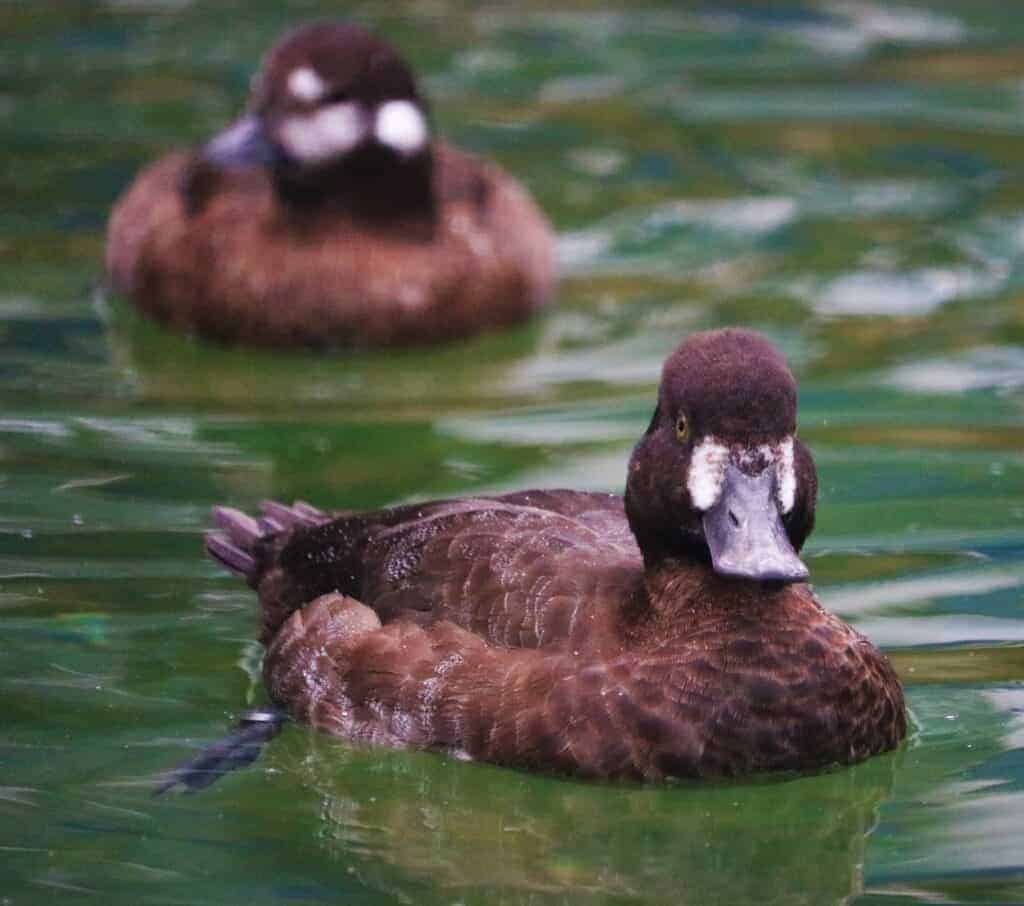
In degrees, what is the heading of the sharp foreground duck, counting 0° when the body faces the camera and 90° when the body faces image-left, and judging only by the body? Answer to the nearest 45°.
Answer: approximately 315°

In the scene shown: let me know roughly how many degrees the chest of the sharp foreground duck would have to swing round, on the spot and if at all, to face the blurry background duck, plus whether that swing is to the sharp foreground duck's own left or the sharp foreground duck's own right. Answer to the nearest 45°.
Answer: approximately 135° to the sharp foreground duck's own left
